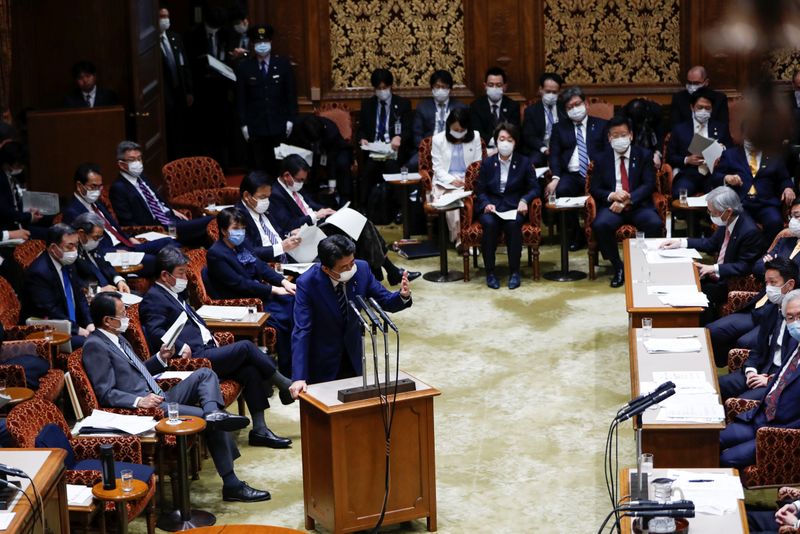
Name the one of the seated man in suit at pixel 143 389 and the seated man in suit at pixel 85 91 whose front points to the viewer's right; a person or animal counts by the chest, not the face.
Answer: the seated man in suit at pixel 143 389

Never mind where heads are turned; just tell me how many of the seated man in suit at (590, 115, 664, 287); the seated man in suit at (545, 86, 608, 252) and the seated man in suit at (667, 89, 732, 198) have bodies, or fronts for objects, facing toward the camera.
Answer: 3

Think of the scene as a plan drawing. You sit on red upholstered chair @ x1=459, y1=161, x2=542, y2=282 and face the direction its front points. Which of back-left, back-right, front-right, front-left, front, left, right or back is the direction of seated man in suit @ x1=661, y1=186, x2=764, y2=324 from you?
front-left

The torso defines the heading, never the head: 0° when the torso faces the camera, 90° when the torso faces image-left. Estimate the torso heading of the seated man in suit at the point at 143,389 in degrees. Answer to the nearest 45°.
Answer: approximately 270°

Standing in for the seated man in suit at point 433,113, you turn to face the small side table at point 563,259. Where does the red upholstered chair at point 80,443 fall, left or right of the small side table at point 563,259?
right

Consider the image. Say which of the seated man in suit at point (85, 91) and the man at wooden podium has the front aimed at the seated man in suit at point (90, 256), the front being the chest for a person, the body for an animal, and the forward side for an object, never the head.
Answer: the seated man in suit at point (85, 91)

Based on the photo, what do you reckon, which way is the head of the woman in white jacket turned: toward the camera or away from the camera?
toward the camera

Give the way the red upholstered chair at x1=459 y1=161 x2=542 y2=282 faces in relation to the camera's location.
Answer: facing the viewer

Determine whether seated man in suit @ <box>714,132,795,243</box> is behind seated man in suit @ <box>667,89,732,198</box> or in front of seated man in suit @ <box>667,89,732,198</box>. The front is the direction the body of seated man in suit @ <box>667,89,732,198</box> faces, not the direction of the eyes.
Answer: in front

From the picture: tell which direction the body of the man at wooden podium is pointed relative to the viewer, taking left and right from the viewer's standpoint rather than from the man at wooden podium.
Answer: facing the viewer and to the right of the viewer

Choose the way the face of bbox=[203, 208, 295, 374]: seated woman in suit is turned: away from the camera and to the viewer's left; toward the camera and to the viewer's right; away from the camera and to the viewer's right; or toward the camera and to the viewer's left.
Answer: toward the camera and to the viewer's right

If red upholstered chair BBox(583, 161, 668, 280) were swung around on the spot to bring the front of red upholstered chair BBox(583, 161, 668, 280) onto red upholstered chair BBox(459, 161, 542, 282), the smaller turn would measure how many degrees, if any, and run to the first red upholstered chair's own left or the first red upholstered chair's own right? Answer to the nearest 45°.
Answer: approximately 90° to the first red upholstered chair's own right

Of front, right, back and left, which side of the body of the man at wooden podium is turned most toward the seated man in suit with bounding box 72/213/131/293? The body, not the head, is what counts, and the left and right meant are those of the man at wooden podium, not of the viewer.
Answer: back

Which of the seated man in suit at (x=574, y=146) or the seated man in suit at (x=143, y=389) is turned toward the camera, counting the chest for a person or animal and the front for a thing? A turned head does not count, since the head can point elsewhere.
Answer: the seated man in suit at (x=574, y=146)

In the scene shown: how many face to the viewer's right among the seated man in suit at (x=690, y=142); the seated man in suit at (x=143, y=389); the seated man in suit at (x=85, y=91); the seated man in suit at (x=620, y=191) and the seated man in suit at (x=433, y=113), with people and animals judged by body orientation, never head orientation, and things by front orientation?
1

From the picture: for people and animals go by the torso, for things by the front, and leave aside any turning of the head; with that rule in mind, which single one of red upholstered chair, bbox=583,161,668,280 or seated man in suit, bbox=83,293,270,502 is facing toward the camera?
the red upholstered chair

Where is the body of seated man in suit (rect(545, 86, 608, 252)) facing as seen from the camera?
toward the camera

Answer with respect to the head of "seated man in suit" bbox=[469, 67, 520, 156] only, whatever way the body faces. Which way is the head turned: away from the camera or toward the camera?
toward the camera

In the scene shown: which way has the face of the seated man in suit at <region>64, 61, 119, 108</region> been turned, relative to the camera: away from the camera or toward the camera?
toward the camera
